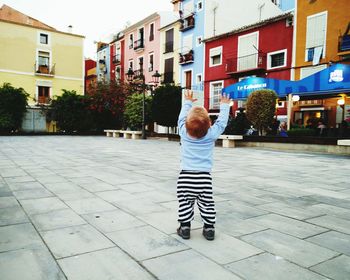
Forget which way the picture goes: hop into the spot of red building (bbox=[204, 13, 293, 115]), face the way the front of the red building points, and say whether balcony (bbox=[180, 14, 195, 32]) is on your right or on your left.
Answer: on your right

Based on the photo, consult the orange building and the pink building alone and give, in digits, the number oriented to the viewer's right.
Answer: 0

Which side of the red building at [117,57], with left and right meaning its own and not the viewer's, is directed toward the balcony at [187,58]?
left

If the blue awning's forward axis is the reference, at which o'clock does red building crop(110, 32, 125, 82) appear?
The red building is roughly at 3 o'clock from the blue awning.

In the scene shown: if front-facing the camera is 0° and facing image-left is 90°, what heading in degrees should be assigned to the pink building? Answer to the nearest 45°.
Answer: approximately 45°

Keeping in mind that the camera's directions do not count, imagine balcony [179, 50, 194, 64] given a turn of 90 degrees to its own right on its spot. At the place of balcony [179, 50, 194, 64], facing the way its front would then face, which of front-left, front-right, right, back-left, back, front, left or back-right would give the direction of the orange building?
back

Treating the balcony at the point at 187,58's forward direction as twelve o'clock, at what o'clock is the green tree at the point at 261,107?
The green tree is roughly at 10 o'clock from the balcony.

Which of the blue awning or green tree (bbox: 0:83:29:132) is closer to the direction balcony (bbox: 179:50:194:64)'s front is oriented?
the green tree

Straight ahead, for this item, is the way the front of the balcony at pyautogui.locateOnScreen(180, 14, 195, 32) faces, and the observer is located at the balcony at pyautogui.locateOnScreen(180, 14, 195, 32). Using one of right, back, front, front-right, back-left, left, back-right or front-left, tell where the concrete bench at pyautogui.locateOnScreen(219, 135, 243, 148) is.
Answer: front-left
